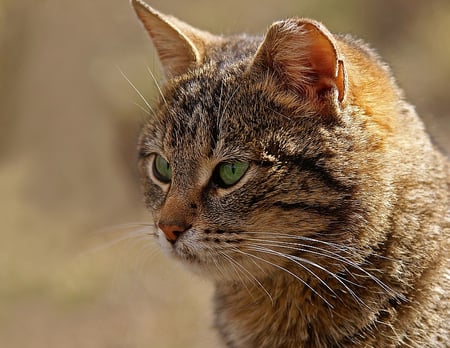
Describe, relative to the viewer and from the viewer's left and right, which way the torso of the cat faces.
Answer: facing the viewer and to the left of the viewer
